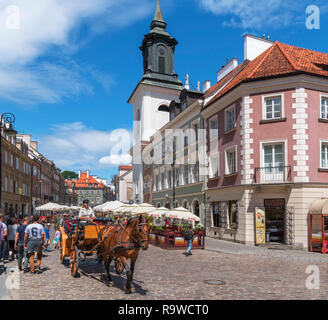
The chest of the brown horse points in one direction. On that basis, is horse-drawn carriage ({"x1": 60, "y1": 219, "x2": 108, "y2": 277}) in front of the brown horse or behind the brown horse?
behind

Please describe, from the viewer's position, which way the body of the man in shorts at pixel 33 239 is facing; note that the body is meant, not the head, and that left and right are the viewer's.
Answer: facing away from the viewer

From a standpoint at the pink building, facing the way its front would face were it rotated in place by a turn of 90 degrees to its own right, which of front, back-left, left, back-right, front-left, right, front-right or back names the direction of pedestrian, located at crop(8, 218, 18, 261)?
front-left

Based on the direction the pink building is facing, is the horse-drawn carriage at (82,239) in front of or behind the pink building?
in front

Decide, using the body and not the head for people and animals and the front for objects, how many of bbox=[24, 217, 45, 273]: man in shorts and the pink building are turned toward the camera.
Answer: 1

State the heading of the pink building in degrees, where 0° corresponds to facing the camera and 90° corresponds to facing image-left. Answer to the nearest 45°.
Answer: approximately 0°

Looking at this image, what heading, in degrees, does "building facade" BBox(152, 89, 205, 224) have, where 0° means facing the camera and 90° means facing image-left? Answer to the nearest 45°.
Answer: approximately 45°

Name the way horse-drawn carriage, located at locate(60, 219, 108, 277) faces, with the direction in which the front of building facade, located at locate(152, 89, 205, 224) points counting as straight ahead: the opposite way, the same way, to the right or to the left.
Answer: to the left
